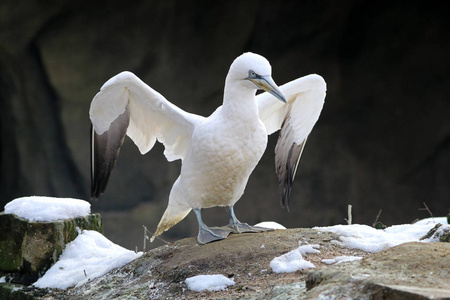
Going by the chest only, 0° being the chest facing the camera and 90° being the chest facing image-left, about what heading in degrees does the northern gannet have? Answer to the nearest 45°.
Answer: approximately 315°

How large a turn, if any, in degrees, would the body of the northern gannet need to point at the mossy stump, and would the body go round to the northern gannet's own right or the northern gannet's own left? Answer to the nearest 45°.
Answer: approximately 135° to the northern gannet's own right
